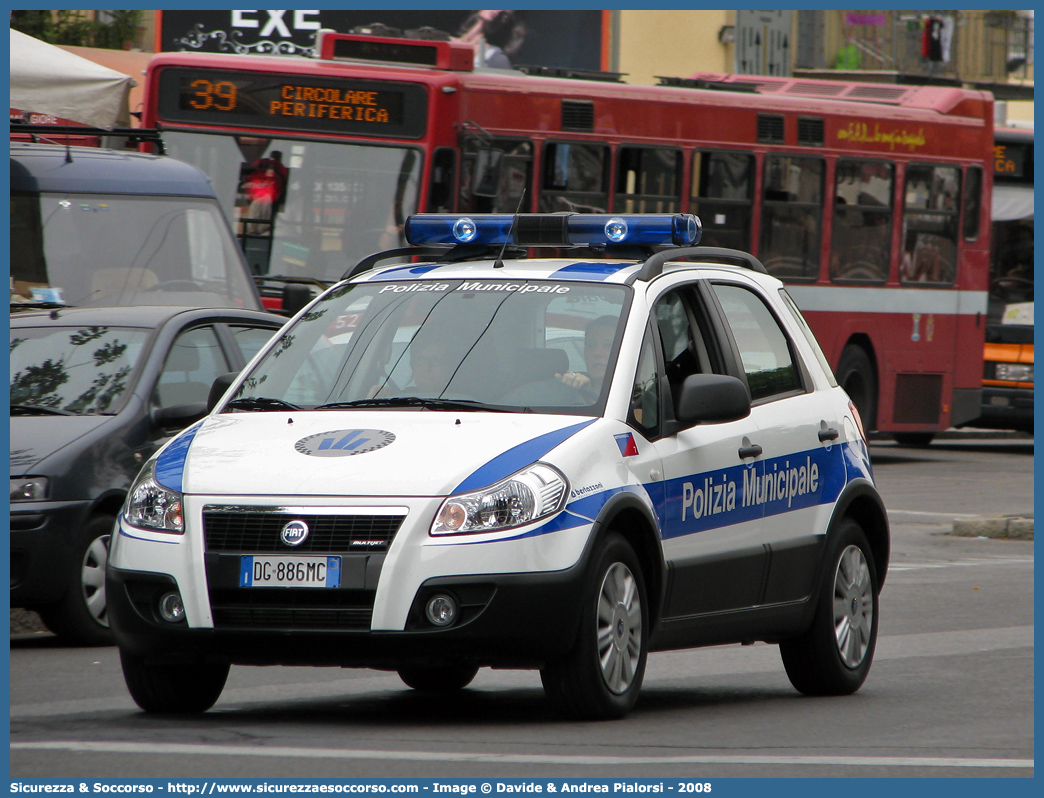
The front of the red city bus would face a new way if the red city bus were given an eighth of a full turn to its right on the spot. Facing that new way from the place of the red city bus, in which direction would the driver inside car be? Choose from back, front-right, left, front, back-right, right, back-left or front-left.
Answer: left

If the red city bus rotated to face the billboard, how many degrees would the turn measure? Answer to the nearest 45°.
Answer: approximately 135° to its right

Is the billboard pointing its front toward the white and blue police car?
yes

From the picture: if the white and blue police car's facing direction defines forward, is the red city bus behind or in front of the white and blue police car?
behind

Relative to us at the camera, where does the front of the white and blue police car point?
facing the viewer and to the left of the viewer

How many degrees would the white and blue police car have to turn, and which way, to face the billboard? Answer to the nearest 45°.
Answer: approximately 135° to its right

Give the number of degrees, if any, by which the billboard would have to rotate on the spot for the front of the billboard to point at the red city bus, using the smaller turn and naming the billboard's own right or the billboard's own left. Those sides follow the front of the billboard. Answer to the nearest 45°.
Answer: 0° — it already faces it

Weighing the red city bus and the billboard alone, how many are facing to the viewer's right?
0

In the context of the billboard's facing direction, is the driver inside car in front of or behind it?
in front

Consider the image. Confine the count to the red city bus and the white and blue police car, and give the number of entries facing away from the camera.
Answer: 0

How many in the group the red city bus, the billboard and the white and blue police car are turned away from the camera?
0

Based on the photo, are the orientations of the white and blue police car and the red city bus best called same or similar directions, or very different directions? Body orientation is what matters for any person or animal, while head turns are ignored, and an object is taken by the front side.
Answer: same or similar directions

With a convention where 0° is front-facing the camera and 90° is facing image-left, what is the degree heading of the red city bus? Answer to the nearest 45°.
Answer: approximately 45°

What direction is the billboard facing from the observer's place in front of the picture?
facing the viewer

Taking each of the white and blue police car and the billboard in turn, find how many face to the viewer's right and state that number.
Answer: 0

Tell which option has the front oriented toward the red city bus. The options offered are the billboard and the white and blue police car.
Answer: the billboard

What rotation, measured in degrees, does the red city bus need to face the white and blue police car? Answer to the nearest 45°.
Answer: approximately 45° to its left
